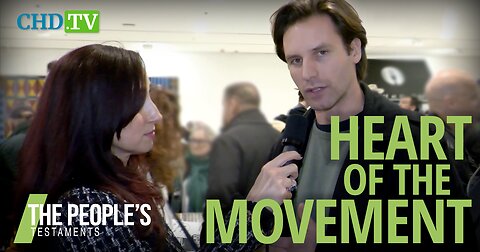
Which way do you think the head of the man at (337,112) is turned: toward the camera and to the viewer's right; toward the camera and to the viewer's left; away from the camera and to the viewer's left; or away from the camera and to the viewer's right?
toward the camera and to the viewer's left

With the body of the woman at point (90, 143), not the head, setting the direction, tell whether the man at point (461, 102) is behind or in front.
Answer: in front

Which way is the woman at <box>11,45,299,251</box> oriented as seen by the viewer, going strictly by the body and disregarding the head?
to the viewer's right

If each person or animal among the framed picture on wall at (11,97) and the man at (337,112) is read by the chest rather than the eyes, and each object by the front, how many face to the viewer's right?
0

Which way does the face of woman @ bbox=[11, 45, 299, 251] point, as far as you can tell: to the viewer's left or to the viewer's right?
to the viewer's right

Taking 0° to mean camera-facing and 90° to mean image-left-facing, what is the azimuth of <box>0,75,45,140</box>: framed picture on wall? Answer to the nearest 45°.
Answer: approximately 0°

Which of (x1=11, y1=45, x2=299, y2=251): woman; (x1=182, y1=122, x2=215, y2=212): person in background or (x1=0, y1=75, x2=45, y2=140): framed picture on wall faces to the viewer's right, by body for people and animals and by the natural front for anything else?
the woman

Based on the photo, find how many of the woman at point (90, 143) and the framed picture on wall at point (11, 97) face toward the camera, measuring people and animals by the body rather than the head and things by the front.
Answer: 1

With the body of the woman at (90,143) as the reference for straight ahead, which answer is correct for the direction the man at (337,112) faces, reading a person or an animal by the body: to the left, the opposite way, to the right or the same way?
the opposite way

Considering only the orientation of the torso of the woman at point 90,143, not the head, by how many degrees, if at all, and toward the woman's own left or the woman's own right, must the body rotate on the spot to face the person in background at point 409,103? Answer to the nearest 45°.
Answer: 0° — they already face them

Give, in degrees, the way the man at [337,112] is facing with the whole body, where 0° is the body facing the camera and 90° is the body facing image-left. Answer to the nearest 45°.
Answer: approximately 45°

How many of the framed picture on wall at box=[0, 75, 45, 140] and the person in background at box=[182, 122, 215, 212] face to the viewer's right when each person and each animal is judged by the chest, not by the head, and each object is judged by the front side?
0

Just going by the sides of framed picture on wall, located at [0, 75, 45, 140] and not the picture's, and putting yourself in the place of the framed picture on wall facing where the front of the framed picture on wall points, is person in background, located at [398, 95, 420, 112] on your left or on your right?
on your left
